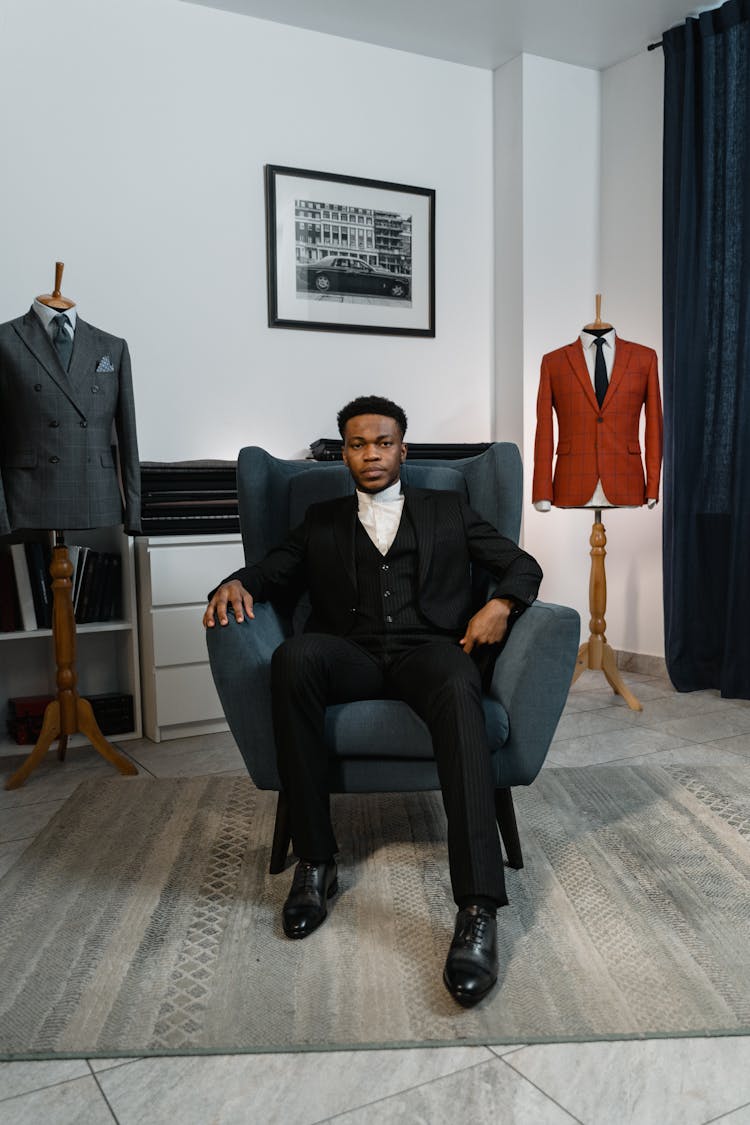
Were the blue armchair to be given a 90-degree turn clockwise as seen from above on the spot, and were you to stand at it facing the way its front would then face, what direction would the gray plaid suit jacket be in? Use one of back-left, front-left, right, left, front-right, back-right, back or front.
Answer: front-right

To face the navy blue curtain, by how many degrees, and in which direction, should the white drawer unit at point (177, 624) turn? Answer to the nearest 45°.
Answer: approximately 90° to its left

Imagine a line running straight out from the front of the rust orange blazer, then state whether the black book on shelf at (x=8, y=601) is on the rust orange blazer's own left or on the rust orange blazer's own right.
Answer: on the rust orange blazer's own right

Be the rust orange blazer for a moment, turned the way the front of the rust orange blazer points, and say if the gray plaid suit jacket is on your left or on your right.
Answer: on your right

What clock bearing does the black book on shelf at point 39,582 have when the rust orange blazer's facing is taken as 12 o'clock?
The black book on shelf is roughly at 2 o'clock from the rust orange blazer.

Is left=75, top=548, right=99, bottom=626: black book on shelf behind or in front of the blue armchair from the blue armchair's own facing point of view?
behind

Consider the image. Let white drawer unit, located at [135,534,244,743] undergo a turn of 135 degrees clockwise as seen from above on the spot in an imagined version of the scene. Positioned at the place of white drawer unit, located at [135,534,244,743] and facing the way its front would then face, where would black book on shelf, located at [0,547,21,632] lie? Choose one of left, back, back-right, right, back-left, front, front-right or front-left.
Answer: front-left

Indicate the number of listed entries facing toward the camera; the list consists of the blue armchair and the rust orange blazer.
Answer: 2
